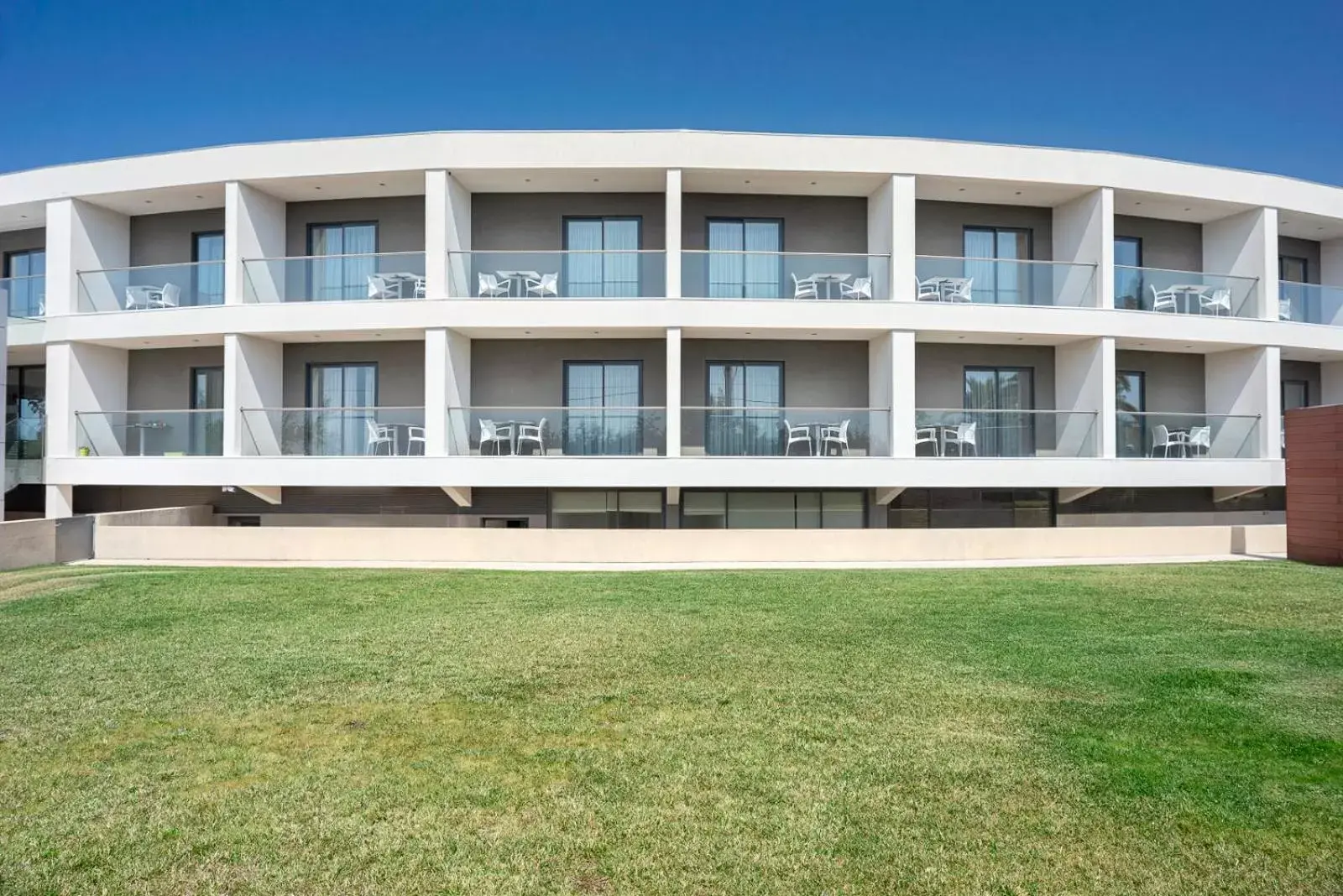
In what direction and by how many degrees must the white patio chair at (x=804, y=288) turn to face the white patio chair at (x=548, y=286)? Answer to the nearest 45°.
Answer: approximately 180°

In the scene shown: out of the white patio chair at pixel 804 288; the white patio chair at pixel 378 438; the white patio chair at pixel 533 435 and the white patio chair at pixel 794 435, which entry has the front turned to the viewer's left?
the white patio chair at pixel 533 435

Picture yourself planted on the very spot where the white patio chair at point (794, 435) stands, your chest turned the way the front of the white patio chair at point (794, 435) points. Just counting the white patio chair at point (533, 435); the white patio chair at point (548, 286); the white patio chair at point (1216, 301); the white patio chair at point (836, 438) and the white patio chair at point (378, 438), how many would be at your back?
3

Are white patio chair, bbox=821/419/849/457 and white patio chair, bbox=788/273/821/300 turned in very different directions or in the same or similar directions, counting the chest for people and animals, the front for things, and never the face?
very different directions

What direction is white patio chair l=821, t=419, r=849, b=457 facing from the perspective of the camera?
to the viewer's left

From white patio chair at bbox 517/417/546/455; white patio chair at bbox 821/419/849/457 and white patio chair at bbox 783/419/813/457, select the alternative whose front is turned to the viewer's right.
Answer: white patio chair at bbox 783/419/813/457

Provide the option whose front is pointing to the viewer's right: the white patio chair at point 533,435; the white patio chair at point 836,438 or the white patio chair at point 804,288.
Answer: the white patio chair at point 804,288

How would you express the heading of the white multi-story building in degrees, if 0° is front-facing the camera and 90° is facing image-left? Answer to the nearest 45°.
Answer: approximately 0°

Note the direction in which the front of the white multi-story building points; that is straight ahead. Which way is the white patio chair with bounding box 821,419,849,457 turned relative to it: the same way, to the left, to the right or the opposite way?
to the right

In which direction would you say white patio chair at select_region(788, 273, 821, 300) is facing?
to the viewer's right

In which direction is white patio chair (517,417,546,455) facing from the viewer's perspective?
to the viewer's left

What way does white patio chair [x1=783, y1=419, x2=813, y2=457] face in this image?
to the viewer's right

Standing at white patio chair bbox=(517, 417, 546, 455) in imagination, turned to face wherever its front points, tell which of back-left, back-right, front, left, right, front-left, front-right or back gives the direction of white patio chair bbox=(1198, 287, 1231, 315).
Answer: back
